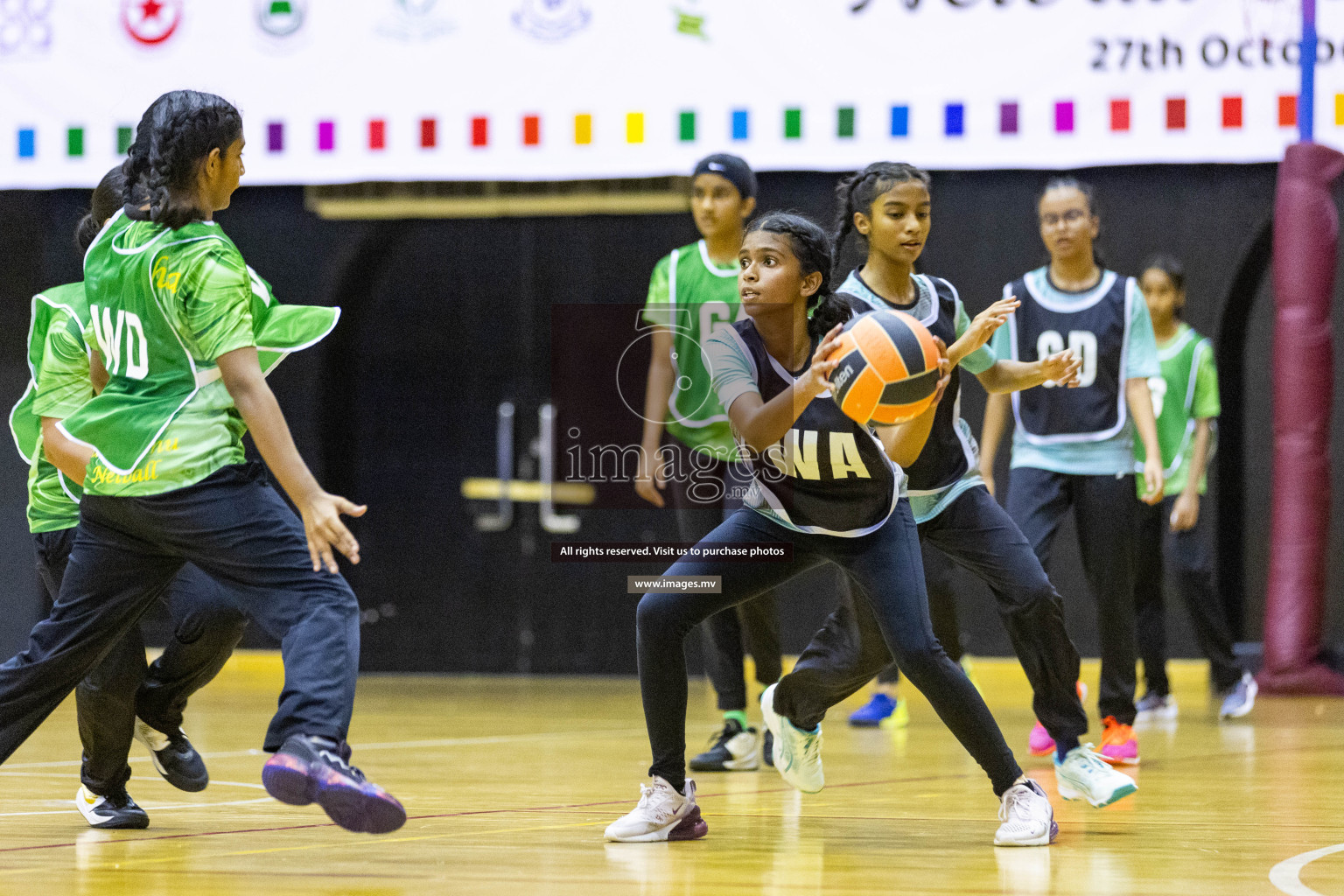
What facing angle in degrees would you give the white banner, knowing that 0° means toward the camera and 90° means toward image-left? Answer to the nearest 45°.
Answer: approximately 0°

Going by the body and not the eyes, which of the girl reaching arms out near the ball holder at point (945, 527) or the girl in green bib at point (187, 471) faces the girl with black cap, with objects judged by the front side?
the girl in green bib

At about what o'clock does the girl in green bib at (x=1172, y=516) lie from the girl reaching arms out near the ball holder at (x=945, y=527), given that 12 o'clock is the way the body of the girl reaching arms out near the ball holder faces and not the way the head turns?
The girl in green bib is roughly at 8 o'clock from the girl reaching arms out near the ball holder.

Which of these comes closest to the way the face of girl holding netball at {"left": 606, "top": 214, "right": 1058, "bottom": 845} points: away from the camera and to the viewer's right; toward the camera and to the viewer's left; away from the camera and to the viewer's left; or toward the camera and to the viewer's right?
toward the camera and to the viewer's left

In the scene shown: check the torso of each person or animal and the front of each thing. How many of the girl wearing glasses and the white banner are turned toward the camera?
2

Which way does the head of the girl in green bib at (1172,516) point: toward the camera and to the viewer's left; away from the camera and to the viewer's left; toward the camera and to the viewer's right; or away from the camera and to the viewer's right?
toward the camera and to the viewer's left

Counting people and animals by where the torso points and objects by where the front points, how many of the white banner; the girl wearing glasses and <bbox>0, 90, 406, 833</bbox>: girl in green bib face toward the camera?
2

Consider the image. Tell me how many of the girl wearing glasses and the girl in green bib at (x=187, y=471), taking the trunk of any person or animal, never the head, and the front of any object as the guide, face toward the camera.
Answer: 1

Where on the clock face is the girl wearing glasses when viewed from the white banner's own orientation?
The girl wearing glasses is roughly at 11 o'clock from the white banner.

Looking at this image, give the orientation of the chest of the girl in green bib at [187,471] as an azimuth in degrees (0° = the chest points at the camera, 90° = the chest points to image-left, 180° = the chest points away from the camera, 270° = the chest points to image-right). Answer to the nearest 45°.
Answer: approximately 225°
